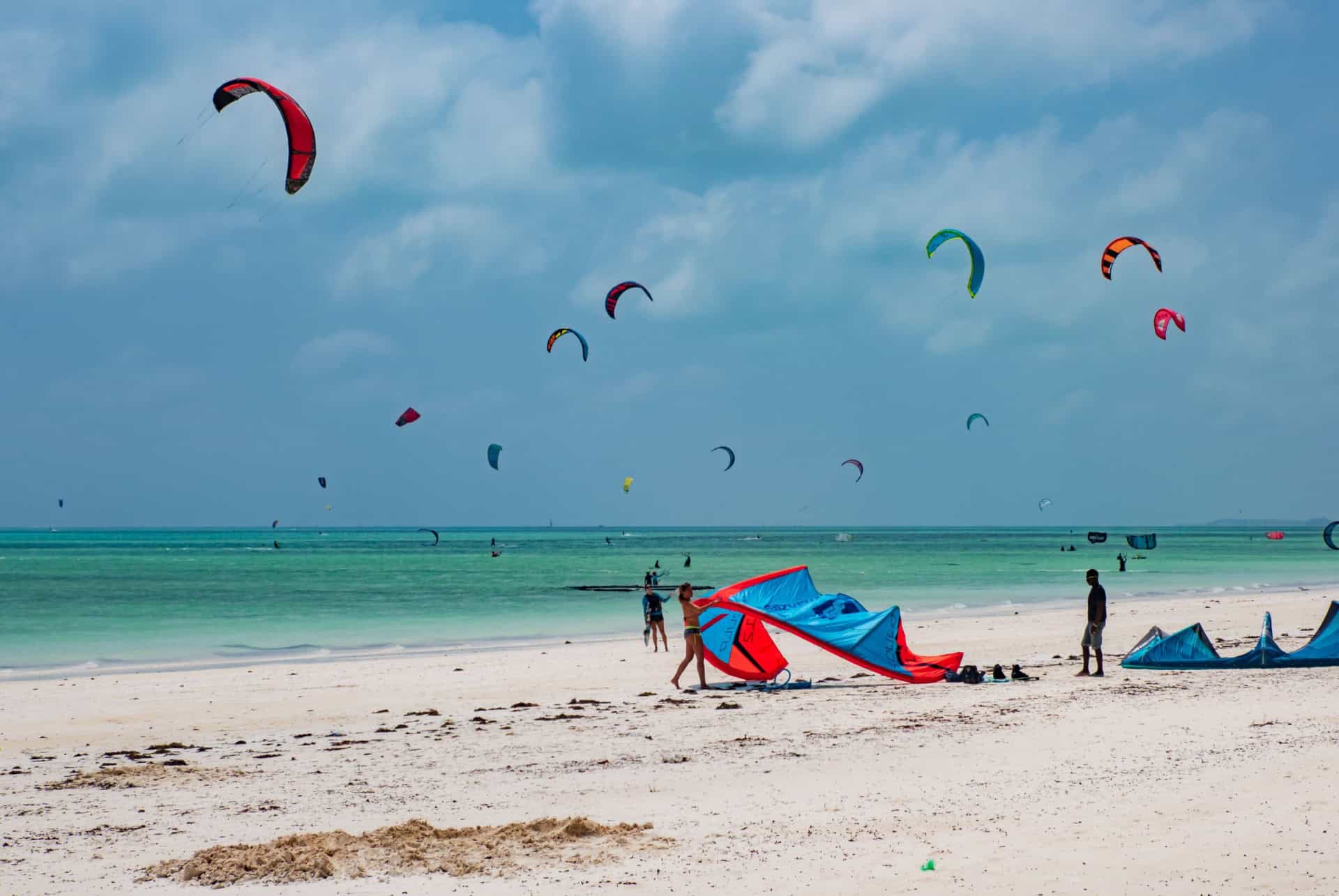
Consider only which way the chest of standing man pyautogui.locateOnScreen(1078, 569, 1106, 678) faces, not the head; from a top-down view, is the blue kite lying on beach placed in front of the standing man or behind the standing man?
behind

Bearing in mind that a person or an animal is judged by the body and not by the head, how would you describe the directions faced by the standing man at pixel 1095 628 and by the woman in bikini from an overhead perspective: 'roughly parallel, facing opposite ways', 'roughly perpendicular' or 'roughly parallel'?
roughly parallel, facing opposite ways

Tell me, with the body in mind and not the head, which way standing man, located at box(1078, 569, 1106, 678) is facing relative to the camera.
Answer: to the viewer's left

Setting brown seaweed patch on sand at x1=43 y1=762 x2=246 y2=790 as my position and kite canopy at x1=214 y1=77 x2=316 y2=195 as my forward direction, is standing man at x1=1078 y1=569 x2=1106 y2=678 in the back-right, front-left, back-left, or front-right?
front-right

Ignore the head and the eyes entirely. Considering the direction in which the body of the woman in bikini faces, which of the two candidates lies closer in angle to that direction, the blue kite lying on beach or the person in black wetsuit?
the blue kite lying on beach

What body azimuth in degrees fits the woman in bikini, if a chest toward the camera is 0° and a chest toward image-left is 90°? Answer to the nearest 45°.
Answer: approximately 270°

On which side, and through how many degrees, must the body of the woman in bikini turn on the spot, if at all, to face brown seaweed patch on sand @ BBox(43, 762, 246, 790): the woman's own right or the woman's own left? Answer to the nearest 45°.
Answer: approximately 135° to the woman's own right

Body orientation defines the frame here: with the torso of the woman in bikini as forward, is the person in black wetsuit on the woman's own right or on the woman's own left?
on the woman's own left

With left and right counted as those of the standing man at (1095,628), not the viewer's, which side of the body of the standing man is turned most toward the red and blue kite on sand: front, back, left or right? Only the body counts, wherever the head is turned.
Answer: front

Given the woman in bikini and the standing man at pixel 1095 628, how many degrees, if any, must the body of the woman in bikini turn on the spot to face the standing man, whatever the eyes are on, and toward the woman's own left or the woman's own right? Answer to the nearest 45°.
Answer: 0° — they already face them

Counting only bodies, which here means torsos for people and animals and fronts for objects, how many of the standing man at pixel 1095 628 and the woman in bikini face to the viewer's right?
1

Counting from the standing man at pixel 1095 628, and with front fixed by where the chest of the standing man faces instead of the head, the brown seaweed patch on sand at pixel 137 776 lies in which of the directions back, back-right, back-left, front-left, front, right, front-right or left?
front-left
